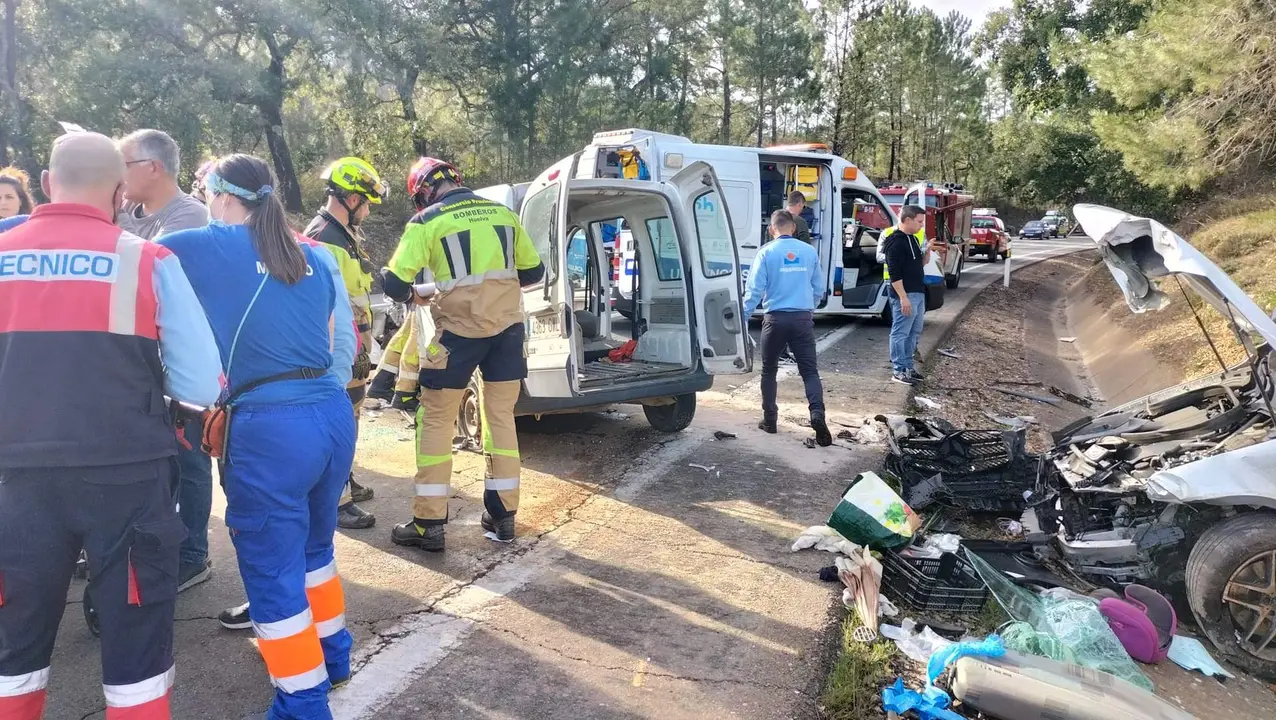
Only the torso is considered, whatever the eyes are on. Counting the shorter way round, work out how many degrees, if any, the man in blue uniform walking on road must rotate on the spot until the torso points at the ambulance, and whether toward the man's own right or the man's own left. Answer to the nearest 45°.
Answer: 0° — they already face it

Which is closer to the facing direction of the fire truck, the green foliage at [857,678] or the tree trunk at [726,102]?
the green foliage

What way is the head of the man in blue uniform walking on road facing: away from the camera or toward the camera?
away from the camera

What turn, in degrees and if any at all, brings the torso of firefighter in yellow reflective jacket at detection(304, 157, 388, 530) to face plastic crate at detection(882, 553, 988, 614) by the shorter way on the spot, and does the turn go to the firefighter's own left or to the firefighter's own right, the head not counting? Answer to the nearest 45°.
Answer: approximately 45° to the firefighter's own right

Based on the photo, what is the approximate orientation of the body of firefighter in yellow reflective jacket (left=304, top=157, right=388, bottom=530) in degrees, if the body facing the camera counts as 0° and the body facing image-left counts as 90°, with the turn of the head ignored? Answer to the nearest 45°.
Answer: approximately 270°

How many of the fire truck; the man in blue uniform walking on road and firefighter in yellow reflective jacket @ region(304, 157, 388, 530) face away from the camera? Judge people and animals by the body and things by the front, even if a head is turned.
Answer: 1

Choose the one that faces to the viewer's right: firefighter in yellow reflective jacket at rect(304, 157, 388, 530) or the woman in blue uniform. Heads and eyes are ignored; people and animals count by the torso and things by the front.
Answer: the firefighter in yellow reflective jacket

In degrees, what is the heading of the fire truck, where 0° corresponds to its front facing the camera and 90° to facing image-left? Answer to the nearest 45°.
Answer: approximately 45°

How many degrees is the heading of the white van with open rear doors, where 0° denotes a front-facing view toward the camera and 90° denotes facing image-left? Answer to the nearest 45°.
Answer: approximately 135°

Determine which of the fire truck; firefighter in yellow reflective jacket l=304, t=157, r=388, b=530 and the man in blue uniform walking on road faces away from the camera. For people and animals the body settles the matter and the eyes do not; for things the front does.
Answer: the man in blue uniform walking on road

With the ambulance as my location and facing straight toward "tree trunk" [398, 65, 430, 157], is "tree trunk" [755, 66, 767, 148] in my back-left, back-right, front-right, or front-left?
front-right

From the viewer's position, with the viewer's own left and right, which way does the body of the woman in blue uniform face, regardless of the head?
facing away from the viewer and to the left of the viewer

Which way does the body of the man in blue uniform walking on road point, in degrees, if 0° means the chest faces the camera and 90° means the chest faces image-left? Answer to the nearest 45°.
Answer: approximately 180°

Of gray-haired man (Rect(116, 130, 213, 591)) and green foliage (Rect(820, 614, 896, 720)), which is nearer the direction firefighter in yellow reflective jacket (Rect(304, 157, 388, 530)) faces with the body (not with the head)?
the green foliage

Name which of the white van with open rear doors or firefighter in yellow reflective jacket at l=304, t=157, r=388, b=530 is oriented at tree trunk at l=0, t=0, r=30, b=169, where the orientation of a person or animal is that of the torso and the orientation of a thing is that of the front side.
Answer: the white van with open rear doors

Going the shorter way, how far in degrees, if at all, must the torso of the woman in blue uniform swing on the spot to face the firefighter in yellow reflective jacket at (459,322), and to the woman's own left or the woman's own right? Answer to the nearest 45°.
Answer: approximately 90° to the woman's own right
